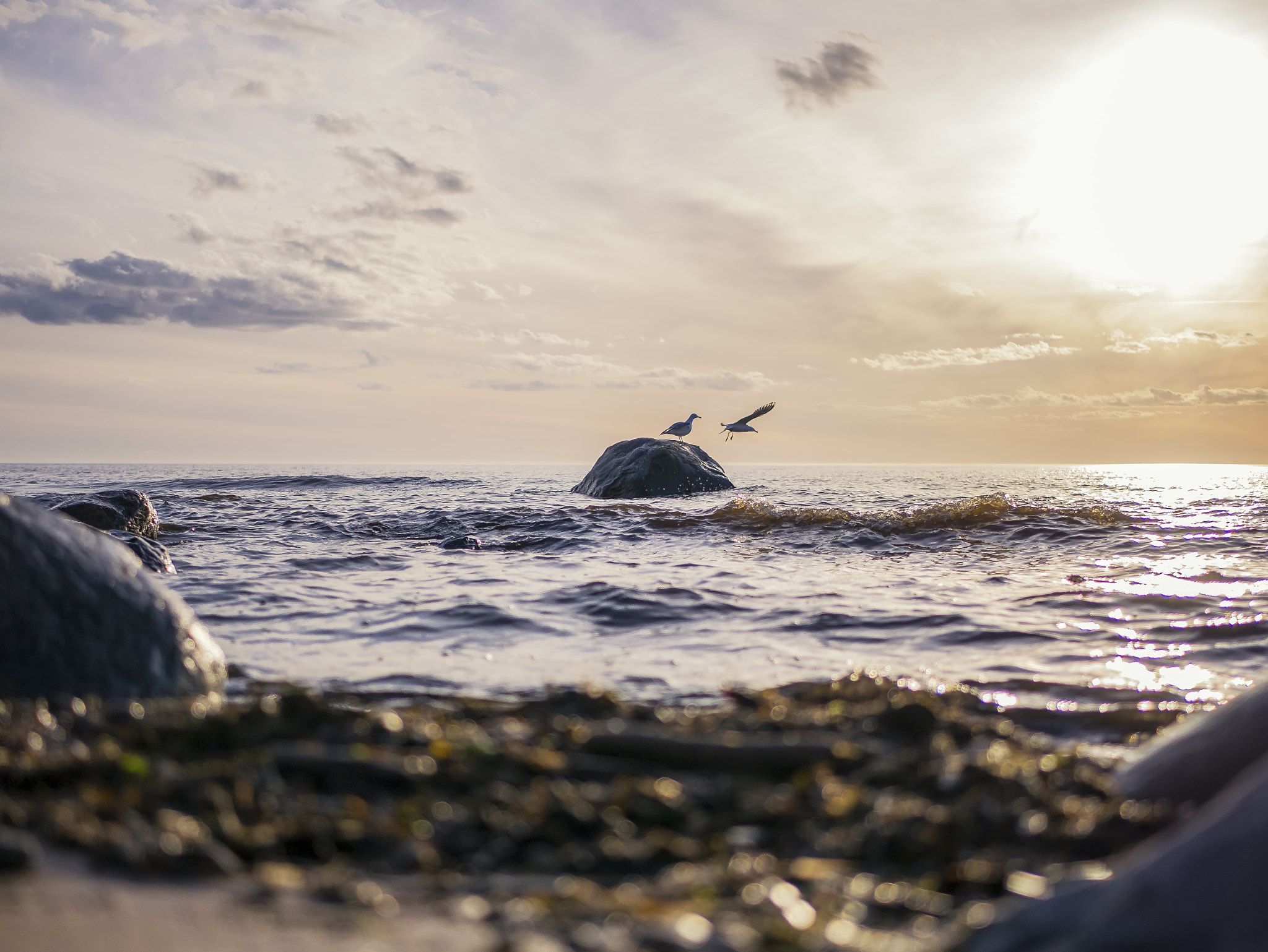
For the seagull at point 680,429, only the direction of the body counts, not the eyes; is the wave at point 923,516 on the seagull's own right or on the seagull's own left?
on the seagull's own right

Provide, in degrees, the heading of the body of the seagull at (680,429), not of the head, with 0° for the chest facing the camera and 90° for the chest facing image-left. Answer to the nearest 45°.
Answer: approximately 270°

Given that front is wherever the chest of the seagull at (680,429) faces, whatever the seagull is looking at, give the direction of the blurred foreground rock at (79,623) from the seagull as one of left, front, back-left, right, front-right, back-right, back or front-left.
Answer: right

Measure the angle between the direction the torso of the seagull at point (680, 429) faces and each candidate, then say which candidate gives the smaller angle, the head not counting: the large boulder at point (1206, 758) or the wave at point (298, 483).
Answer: the large boulder

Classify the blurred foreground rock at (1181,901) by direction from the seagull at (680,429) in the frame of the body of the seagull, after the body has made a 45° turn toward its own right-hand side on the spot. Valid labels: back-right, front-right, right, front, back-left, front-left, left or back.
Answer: front-right

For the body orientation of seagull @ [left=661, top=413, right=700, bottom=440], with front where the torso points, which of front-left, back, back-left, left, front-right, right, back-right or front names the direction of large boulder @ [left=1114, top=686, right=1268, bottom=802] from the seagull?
right
